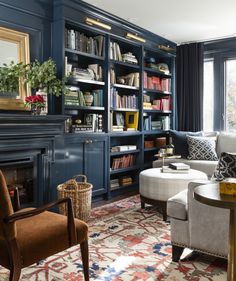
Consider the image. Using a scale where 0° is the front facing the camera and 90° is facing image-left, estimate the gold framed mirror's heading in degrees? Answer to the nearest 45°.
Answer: approximately 315°

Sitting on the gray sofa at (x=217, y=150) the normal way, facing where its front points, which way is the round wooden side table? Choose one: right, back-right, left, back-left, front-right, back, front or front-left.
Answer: front-left

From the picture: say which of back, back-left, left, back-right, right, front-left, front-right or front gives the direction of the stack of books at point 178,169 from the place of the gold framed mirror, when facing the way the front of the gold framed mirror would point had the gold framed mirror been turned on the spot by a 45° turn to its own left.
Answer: front

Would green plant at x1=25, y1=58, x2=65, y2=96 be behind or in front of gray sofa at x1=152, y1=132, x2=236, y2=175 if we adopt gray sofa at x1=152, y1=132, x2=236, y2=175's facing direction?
in front

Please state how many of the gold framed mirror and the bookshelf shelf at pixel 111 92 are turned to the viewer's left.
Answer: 0

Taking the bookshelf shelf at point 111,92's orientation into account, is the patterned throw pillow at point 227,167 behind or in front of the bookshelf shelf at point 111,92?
in front

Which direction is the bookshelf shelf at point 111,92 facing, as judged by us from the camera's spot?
facing the viewer and to the right of the viewer
